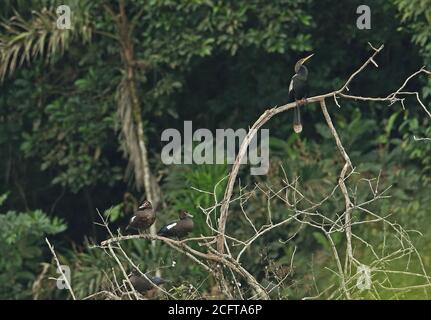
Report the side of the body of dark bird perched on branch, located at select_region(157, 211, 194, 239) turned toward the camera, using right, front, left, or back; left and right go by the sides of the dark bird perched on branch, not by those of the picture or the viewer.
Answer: right

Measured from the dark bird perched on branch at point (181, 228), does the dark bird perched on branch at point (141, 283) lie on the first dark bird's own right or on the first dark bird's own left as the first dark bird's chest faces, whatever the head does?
on the first dark bird's own right
